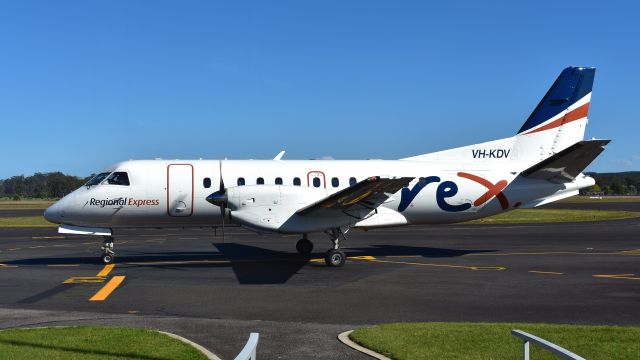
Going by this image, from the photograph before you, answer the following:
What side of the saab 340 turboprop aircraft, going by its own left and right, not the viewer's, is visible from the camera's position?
left
